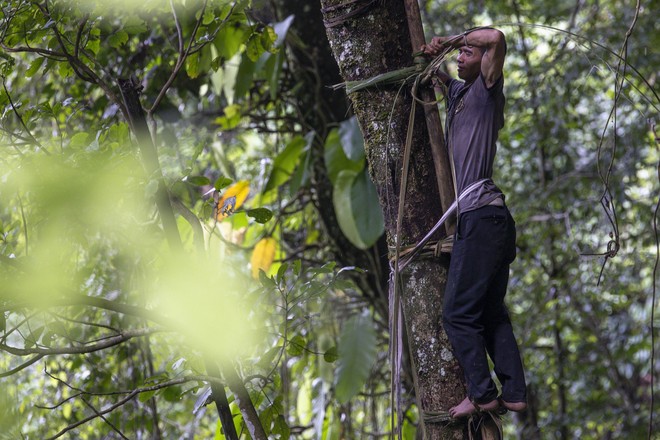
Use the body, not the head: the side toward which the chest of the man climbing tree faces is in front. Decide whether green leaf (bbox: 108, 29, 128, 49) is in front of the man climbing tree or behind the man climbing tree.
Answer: in front

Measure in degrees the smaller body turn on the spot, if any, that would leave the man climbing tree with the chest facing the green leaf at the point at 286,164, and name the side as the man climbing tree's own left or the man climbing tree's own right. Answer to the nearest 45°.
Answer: approximately 45° to the man climbing tree's own right

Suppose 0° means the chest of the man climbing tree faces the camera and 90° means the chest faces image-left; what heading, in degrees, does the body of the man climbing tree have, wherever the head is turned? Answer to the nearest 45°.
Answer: approximately 90°

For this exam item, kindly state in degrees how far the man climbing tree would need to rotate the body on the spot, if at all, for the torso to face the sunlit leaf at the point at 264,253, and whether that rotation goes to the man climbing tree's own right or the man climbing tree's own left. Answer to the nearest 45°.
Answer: approximately 45° to the man climbing tree's own right
